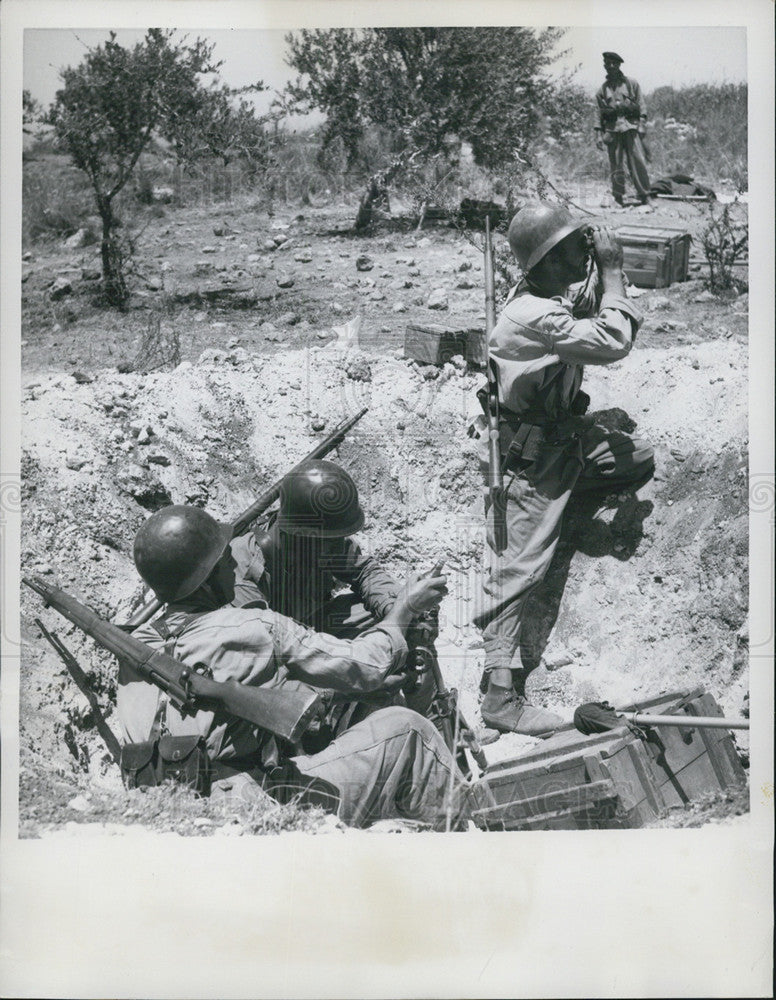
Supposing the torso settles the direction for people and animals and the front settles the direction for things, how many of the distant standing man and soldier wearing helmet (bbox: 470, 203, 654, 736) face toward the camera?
1

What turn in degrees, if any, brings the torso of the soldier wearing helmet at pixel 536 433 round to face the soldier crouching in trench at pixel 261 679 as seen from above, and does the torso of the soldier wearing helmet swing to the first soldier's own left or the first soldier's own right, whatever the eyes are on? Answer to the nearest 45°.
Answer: approximately 135° to the first soldier's own right

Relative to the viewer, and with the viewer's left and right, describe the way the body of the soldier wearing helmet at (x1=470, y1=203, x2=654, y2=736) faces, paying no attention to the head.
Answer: facing to the right of the viewer

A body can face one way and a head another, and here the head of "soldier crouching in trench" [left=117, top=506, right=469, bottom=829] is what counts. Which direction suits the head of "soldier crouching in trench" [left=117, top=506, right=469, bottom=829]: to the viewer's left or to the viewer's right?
to the viewer's right

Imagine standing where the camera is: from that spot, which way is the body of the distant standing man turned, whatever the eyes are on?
toward the camera

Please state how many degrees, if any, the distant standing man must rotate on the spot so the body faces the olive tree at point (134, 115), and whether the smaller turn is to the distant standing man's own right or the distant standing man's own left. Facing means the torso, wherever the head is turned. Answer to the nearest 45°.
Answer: approximately 90° to the distant standing man's own right

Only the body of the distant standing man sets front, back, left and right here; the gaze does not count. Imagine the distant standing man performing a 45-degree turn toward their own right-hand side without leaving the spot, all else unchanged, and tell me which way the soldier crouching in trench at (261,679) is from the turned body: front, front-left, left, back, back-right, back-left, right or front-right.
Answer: front

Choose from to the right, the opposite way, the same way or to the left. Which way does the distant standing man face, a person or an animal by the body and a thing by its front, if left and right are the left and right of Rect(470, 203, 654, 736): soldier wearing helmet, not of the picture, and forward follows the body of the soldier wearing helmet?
to the right
